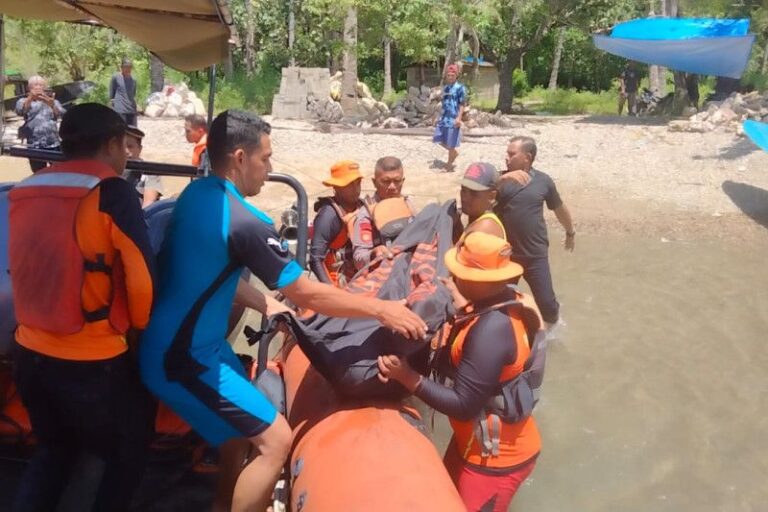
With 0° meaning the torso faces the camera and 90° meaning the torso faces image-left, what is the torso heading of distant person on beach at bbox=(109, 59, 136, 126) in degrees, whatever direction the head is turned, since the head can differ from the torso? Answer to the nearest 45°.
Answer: approximately 0°

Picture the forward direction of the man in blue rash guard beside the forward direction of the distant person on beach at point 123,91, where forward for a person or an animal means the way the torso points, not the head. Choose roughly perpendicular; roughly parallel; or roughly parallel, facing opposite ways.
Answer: roughly perpendicular

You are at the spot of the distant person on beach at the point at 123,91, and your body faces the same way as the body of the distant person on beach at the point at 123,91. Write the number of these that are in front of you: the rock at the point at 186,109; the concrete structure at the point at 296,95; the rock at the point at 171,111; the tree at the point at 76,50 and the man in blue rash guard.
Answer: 1

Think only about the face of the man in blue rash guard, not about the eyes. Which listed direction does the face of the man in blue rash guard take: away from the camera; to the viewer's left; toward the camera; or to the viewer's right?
to the viewer's right

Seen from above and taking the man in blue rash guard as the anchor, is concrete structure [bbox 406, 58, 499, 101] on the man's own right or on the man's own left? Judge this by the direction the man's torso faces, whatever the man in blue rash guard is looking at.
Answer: on the man's own left

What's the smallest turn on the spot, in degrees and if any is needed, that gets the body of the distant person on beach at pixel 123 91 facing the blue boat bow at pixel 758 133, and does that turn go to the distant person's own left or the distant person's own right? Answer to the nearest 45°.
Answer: approximately 45° to the distant person's own left

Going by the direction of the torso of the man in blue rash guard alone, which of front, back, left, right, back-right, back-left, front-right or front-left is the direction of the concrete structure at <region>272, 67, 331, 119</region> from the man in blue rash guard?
left

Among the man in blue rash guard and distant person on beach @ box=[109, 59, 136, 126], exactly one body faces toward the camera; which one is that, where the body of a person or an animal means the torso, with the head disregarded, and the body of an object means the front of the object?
the distant person on beach

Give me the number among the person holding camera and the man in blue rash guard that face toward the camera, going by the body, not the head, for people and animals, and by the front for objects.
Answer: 1

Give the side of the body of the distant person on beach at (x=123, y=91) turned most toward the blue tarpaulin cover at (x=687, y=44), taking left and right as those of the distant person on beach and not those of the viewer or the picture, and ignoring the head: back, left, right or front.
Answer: left

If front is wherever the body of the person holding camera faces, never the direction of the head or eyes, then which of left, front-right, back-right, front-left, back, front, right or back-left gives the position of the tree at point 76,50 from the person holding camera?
back

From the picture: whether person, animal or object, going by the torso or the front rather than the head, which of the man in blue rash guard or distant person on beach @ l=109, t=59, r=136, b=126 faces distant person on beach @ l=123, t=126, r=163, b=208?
distant person on beach @ l=109, t=59, r=136, b=126

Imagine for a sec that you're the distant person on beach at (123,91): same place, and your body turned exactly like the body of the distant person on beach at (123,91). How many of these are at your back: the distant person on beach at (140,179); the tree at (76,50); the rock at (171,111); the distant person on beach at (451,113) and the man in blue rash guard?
2

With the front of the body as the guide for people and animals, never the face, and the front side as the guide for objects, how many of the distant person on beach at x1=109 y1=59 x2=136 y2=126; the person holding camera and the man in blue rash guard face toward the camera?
2

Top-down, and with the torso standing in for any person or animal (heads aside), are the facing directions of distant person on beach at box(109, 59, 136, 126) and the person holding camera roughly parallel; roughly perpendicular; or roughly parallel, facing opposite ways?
roughly parallel

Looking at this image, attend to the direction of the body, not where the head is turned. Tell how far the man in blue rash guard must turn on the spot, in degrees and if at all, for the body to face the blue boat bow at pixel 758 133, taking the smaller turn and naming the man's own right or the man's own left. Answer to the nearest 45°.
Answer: approximately 45° to the man's own left

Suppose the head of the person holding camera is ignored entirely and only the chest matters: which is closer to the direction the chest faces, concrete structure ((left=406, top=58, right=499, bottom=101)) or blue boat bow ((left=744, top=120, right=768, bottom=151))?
the blue boat bow

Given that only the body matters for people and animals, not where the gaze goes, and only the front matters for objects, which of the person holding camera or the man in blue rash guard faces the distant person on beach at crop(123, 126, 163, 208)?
the person holding camera
